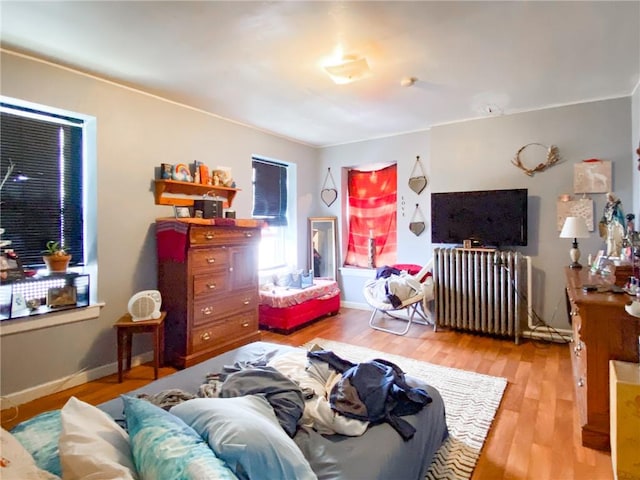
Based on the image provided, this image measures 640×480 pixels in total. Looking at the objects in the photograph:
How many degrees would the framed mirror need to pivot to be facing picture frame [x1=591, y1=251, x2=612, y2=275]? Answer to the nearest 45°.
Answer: approximately 45° to its left

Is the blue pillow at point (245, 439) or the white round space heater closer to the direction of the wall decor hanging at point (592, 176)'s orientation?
the blue pillow

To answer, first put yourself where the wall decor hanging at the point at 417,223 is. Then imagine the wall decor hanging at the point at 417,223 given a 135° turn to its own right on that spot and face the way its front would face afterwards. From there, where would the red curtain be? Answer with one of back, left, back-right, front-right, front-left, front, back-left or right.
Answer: front

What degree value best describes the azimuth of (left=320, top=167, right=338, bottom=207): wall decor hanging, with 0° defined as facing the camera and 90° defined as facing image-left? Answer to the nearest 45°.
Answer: approximately 0°

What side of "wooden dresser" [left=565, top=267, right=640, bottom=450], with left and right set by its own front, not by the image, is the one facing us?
left

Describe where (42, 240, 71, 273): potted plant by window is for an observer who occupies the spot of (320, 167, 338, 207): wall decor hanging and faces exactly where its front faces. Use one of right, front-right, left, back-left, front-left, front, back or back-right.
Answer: front-right

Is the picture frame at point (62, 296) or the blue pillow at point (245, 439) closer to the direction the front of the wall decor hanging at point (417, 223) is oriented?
the blue pillow
